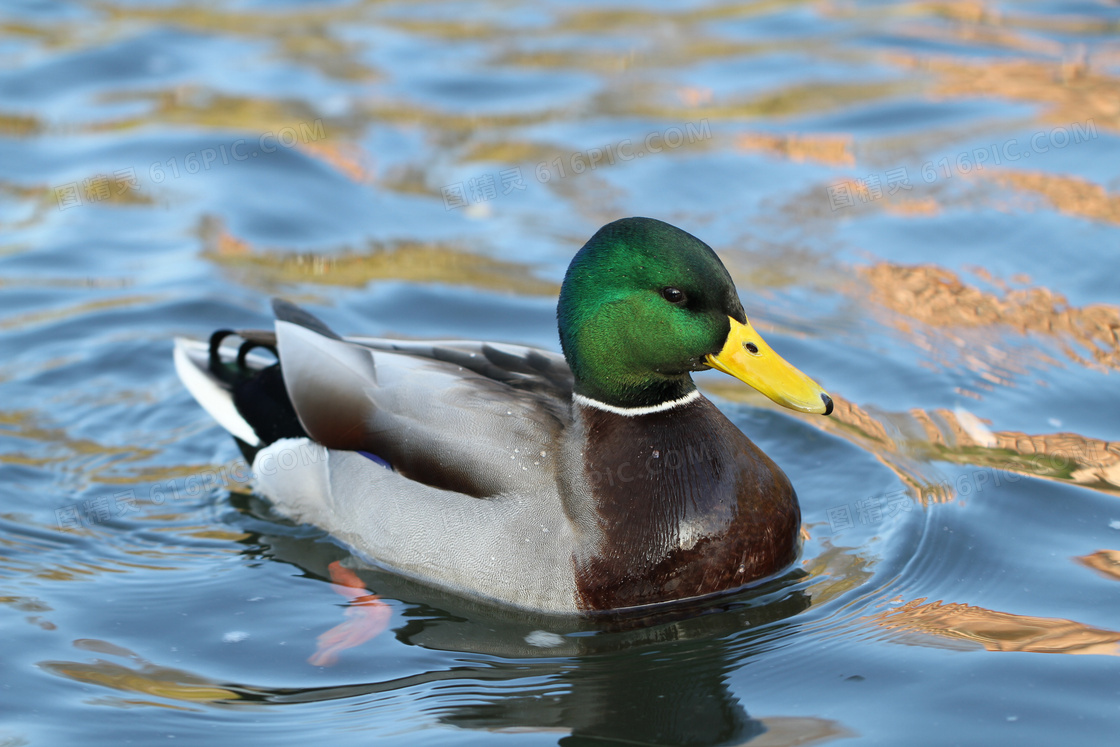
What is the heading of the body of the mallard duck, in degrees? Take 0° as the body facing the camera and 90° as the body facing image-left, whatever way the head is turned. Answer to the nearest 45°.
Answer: approximately 315°
